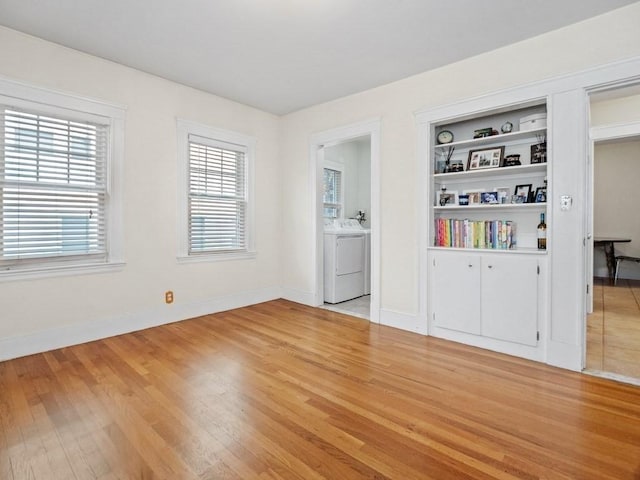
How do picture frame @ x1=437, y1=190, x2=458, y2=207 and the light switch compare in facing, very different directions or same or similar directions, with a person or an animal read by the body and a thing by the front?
same or similar directions

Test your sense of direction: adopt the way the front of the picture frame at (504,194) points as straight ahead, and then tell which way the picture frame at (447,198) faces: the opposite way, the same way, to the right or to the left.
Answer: the same way

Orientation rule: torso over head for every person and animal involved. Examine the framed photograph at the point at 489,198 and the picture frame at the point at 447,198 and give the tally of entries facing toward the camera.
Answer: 2

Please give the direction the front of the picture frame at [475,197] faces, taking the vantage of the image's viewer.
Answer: facing the viewer

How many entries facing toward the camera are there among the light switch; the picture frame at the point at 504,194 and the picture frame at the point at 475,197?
3

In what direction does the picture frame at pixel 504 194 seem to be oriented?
toward the camera

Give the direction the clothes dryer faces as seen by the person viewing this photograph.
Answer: facing the viewer and to the right of the viewer

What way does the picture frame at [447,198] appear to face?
toward the camera
